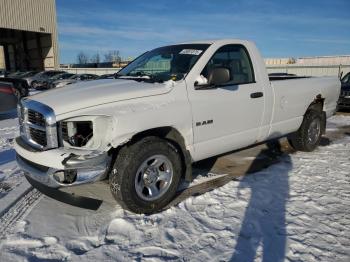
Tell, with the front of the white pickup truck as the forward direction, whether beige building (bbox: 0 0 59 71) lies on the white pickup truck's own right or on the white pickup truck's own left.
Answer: on the white pickup truck's own right

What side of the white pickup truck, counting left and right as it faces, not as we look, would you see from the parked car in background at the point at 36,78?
right

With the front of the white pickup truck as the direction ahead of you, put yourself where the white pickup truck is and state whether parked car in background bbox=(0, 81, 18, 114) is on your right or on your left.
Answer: on your right

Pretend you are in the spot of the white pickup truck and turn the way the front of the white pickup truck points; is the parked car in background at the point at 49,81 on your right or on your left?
on your right

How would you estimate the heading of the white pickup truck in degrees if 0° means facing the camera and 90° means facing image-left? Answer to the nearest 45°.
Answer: approximately 45°
